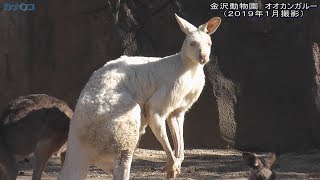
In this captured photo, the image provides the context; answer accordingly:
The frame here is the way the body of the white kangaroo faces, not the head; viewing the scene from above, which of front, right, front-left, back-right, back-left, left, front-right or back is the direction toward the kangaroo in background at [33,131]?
back

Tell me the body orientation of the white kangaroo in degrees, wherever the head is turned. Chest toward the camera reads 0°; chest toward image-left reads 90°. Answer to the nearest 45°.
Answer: approximately 315°
